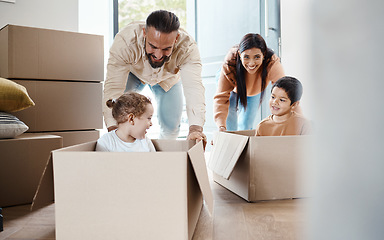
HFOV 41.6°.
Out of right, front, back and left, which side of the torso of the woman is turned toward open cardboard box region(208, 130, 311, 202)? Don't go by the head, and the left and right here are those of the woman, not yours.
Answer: front

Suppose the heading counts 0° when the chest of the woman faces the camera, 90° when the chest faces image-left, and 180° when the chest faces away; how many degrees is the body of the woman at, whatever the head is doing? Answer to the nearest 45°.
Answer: approximately 0°

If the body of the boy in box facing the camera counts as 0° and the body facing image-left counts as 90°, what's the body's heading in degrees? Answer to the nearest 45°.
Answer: approximately 45°

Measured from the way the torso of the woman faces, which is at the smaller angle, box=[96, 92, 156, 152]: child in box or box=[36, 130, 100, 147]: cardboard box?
the child in box

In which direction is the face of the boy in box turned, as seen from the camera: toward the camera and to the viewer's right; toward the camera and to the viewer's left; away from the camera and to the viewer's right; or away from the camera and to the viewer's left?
toward the camera and to the viewer's left

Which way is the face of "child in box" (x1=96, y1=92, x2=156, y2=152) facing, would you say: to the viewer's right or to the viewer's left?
to the viewer's right

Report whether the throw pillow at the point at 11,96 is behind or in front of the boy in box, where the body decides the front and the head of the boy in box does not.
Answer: in front

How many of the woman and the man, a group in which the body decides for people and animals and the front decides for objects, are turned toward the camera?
2
